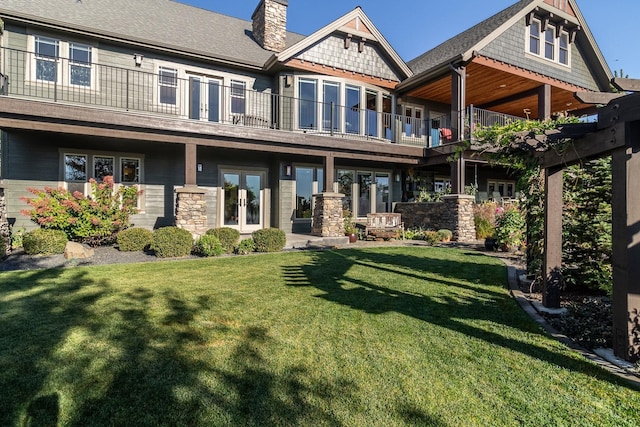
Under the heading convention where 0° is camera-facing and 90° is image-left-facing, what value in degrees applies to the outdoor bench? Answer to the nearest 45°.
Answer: approximately 0°

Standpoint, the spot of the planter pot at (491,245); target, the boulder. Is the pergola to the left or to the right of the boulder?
left

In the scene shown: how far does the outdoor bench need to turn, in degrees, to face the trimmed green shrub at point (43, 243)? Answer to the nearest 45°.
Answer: approximately 45° to its right

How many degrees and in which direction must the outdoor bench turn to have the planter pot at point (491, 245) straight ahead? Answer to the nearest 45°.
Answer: approximately 45° to its left

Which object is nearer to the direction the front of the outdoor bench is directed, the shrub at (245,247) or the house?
the shrub

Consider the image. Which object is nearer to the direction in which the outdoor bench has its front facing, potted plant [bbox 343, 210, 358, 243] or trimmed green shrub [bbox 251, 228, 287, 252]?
the trimmed green shrub

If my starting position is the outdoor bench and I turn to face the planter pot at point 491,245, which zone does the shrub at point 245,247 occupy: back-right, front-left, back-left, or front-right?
back-right

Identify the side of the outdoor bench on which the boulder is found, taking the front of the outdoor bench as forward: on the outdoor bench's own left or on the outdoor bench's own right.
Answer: on the outdoor bench's own right

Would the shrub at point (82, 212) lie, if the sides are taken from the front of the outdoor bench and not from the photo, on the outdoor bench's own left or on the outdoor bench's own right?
on the outdoor bench's own right
